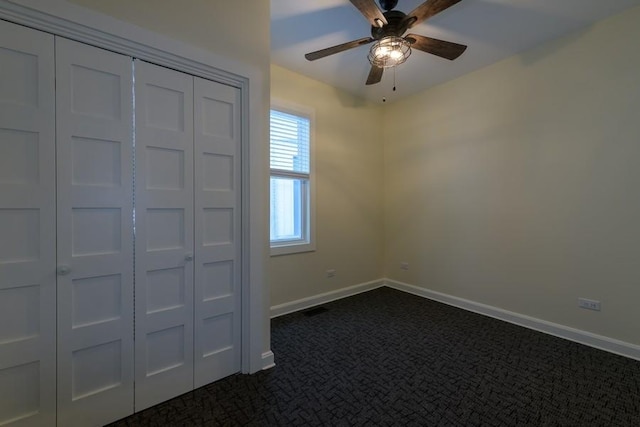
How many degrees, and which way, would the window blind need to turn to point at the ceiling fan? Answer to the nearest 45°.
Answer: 0° — it already faces it

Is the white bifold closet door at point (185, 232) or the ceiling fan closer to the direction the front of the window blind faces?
the ceiling fan

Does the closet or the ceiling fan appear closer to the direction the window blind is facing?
the ceiling fan

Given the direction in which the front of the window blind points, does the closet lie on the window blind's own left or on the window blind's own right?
on the window blind's own right

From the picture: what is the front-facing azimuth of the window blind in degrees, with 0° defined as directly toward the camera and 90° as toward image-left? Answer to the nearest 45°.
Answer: approximately 315°

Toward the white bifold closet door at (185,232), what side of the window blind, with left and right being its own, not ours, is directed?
right
